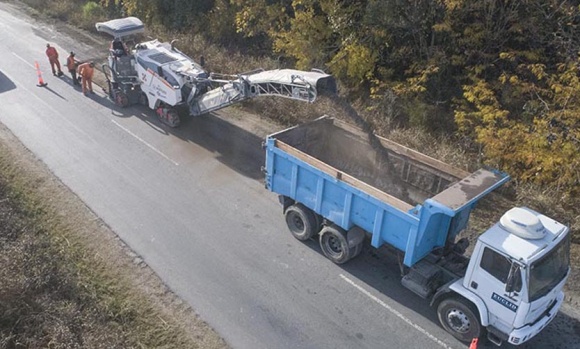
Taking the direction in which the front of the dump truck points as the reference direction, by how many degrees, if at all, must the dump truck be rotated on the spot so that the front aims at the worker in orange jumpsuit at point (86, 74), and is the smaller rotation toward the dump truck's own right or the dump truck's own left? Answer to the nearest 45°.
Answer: approximately 180°

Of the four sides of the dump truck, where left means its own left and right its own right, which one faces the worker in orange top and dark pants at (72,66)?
back

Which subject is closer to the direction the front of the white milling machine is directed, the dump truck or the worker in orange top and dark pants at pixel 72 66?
the dump truck

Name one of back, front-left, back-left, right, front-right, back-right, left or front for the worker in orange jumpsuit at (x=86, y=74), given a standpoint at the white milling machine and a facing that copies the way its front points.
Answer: back

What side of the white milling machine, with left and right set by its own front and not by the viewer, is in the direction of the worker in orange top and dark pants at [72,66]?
back

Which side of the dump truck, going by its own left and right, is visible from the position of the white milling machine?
back

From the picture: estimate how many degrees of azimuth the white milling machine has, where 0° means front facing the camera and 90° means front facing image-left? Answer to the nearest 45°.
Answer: approximately 315°

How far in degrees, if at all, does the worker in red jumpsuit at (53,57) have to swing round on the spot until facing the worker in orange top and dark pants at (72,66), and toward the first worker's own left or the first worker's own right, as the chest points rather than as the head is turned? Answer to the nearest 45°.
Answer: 0° — they already face them

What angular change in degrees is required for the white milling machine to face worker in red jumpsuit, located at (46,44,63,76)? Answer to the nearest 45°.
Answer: approximately 180°
